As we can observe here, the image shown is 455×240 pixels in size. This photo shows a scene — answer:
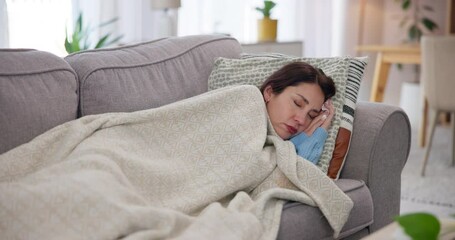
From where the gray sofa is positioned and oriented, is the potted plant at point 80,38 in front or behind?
behind

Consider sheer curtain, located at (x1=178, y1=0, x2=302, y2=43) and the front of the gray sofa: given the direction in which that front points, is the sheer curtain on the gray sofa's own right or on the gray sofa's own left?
on the gray sofa's own left

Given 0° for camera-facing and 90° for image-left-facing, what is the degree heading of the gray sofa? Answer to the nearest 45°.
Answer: approximately 315°

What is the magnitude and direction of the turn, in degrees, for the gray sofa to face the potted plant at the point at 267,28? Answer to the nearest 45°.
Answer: approximately 135° to its left

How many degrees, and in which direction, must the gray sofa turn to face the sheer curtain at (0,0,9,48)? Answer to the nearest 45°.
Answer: approximately 180°

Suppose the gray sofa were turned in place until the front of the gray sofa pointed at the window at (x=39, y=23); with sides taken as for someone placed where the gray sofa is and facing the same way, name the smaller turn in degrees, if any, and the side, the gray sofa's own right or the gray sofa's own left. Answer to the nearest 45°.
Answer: approximately 180°

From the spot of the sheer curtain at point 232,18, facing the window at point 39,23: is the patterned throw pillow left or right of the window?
left

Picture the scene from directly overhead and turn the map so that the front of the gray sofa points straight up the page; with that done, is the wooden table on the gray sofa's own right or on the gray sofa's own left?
on the gray sofa's own left
